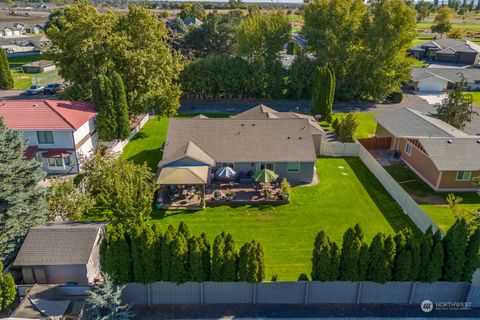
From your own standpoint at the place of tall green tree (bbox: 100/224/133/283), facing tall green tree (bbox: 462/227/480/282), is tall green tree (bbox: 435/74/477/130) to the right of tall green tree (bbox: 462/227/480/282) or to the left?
left

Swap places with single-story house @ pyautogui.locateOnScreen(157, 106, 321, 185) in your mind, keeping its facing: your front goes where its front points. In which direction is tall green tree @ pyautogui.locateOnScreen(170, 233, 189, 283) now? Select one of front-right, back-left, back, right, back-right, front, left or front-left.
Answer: back

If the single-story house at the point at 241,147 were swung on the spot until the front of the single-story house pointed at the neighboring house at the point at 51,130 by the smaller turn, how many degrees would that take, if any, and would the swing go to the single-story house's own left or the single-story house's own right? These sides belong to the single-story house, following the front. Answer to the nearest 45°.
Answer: approximately 90° to the single-story house's own left

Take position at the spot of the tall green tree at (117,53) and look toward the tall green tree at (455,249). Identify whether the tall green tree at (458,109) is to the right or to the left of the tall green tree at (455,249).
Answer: left

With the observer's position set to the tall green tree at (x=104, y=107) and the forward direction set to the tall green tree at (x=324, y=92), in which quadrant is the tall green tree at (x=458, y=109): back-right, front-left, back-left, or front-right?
front-right

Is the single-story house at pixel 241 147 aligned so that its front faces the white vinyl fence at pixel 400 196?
no

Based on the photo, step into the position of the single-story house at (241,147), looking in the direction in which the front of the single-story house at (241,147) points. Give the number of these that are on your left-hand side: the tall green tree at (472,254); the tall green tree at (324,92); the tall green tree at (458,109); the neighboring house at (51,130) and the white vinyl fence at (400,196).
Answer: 1

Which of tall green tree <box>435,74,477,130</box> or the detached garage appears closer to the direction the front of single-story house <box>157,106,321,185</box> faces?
the tall green tree

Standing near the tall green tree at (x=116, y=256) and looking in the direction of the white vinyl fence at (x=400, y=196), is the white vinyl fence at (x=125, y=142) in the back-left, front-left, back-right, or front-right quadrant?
front-left

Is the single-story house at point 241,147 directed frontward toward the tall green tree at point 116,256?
no

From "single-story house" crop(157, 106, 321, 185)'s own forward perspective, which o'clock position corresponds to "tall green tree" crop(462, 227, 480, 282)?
The tall green tree is roughly at 5 o'clock from the single-story house.

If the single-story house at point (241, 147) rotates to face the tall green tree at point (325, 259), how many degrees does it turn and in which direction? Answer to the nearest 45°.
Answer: approximately 180°

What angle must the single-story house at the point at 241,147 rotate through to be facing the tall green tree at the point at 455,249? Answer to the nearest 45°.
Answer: approximately 135° to its right

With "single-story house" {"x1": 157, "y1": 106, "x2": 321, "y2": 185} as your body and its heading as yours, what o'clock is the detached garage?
The detached garage is roughly at 7 o'clock from the single-story house.

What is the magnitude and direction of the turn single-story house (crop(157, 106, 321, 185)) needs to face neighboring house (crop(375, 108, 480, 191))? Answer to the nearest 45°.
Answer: approximately 90° to its right

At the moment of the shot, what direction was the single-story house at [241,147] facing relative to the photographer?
facing away from the viewer

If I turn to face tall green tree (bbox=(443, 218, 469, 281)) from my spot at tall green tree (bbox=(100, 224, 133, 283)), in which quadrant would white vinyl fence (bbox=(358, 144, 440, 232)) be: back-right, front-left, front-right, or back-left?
front-left

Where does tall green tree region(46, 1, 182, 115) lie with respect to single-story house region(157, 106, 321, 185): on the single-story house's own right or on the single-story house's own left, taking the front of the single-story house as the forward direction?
on the single-story house's own left

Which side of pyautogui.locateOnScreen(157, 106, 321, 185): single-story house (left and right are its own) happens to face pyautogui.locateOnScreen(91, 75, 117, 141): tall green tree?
left

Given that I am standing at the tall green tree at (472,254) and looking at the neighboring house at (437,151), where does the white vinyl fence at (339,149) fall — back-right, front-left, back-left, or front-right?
front-left

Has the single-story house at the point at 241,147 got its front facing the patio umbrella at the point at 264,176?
no

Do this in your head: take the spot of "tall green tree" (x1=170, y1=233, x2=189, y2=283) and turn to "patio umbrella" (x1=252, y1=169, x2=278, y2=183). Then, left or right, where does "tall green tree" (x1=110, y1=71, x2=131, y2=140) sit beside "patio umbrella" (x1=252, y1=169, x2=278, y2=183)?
left
